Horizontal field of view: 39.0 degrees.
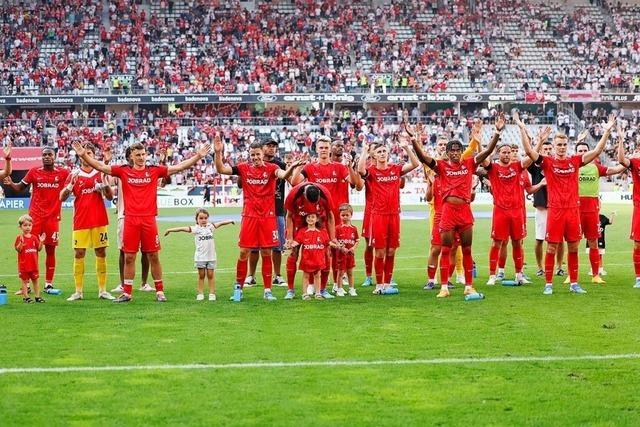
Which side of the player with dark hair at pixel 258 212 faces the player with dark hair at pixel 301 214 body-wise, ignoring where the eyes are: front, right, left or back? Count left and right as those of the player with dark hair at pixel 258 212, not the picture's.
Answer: left

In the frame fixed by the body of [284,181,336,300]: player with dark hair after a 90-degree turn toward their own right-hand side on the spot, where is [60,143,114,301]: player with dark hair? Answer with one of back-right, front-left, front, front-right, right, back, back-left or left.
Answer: front

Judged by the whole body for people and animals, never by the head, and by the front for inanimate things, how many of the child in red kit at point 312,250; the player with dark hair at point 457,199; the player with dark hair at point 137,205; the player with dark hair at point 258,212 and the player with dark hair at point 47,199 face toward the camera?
5

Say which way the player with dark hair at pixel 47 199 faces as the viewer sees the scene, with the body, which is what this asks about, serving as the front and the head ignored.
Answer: toward the camera

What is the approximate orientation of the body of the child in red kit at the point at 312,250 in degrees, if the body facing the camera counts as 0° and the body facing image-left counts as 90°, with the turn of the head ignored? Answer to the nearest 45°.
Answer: approximately 0°

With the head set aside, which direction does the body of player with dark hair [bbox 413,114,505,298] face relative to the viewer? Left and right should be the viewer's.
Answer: facing the viewer

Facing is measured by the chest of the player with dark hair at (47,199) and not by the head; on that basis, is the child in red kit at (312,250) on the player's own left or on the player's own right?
on the player's own left

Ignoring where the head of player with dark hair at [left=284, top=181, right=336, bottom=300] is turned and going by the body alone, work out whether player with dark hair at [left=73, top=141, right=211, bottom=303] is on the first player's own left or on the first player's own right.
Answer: on the first player's own right

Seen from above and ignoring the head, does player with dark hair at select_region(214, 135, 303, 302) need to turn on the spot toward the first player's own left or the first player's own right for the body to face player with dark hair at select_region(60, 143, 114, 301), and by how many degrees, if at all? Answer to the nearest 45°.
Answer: approximately 90° to the first player's own right

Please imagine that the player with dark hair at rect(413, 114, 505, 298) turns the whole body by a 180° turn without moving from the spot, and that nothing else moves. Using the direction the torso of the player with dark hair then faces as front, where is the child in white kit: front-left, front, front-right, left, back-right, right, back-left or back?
left

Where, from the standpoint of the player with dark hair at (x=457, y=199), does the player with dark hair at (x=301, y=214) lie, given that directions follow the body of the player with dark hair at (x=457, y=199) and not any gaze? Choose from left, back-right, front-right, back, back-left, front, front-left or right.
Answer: right

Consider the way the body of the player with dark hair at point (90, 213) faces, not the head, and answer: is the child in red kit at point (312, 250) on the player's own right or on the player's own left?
on the player's own left

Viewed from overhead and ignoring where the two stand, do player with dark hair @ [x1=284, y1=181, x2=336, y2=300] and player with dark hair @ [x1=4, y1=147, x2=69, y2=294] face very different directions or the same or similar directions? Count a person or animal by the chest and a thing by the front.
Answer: same or similar directions

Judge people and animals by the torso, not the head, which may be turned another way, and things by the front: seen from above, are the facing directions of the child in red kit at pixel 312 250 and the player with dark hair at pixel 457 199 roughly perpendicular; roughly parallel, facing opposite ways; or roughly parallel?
roughly parallel

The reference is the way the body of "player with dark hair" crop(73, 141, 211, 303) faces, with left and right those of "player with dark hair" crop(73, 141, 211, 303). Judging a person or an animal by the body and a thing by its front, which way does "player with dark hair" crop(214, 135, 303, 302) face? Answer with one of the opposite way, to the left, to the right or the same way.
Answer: the same way

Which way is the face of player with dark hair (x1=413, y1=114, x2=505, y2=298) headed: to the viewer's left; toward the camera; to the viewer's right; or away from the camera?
toward the camera

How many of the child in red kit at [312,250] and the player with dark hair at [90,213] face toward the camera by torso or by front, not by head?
2

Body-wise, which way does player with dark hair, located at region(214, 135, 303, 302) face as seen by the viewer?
toward the camera

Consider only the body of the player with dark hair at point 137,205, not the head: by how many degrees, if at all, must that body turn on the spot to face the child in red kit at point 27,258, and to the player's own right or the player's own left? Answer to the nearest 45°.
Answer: approximately 135° to the player's own right

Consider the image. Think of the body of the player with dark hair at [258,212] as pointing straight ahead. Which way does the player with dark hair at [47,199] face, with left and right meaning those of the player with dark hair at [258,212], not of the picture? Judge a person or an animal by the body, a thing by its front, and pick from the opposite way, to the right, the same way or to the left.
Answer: the same way

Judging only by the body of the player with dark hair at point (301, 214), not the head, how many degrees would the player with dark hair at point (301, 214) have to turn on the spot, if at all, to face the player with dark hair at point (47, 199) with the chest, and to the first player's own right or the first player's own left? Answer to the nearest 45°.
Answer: approximately 90° to the first player's own right

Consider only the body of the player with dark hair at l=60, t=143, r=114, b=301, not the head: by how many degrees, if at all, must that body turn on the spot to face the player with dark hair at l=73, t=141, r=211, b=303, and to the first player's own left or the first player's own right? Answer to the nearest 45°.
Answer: approximately 45° to the first player's own left
